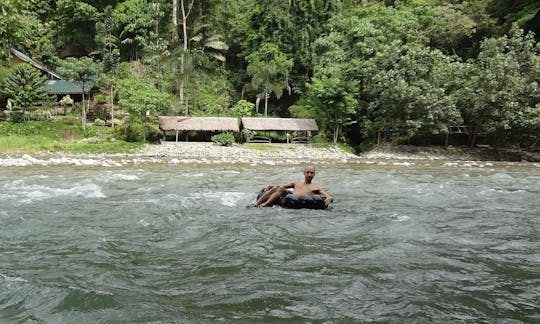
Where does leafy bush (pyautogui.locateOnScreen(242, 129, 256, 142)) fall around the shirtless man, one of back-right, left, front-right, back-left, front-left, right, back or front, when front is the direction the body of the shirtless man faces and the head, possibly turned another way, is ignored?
back-right

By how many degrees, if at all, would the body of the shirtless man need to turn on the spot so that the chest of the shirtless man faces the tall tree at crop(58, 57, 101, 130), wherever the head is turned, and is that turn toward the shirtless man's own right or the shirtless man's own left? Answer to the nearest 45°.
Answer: approximately 90° to the shirtless man's own right

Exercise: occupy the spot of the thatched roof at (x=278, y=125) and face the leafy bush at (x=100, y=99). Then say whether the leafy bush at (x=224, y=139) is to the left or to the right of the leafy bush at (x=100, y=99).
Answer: left

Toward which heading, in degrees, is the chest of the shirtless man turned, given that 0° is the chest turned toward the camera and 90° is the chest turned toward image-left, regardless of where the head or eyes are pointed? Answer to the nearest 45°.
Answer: approximately 45°

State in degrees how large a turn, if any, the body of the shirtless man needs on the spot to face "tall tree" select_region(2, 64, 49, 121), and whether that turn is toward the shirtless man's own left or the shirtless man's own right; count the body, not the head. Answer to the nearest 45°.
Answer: approximately 90° to the shirtless man's own right

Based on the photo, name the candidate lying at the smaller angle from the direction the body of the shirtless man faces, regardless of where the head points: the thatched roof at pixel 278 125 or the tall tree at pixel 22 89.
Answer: the tall tree

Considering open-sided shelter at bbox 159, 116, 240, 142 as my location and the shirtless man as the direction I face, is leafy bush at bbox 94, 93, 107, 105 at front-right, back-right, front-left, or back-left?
back-right

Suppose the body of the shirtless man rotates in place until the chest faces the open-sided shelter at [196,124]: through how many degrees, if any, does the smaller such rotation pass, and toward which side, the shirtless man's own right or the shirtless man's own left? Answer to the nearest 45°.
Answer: approximately 135° to the shirtless man's own right

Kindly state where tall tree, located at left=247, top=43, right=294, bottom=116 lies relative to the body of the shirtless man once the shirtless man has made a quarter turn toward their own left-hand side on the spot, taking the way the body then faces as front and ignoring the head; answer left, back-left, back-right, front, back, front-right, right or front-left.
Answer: back-left

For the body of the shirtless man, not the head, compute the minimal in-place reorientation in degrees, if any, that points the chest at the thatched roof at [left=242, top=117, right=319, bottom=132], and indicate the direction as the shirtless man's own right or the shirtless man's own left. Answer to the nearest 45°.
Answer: approximately 135° to the shirtless man's own right

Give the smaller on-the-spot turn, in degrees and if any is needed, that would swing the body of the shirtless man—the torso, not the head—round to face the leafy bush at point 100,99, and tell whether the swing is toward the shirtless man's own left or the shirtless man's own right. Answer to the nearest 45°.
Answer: approximately 90° to the shirtless man's own right
